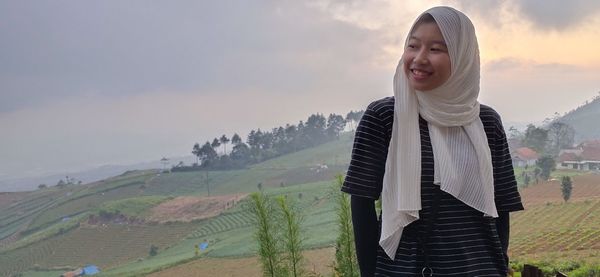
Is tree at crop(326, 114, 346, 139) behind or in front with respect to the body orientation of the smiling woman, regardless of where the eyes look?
behind

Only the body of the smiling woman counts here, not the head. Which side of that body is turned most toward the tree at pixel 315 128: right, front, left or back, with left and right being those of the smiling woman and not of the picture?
back

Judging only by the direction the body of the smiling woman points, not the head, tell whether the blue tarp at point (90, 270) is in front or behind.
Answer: behind

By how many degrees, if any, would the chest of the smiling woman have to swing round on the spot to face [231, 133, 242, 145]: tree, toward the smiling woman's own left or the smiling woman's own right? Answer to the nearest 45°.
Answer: approximately 135° to the smiling woman's own right

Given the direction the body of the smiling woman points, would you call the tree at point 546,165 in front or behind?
behind

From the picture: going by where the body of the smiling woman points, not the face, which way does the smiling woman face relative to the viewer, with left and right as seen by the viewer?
facing the viewer

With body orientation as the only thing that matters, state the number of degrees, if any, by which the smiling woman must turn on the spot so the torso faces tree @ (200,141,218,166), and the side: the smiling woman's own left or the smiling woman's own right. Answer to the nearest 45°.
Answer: approximately 135° to the smiling woman's own right

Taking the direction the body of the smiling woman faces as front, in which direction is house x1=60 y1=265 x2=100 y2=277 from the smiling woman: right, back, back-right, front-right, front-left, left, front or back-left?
back-right

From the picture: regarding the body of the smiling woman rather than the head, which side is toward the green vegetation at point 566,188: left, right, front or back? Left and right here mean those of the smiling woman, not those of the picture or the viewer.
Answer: back

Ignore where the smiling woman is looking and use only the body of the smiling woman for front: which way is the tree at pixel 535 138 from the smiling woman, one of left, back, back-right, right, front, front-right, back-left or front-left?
back
